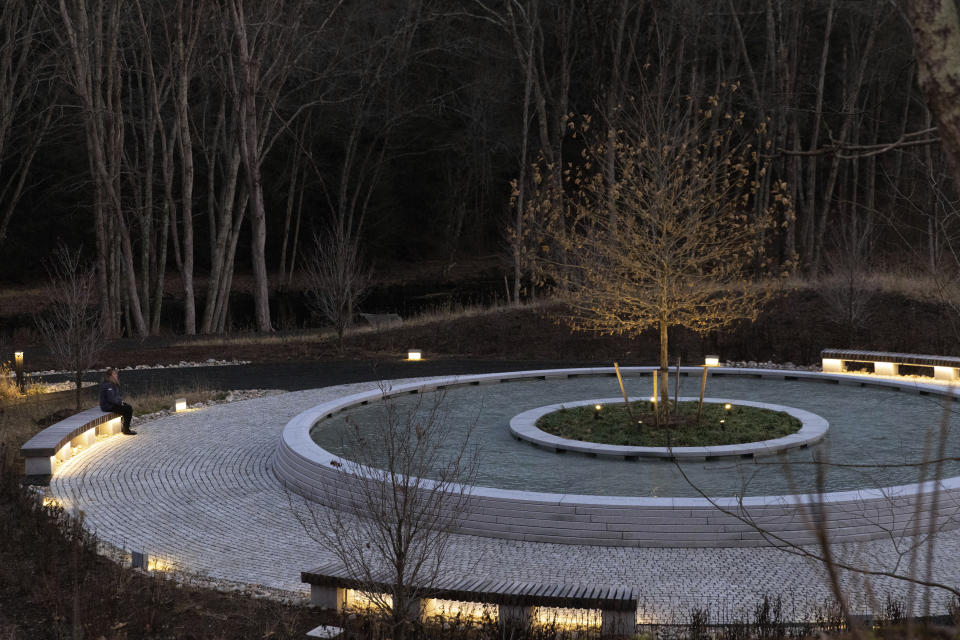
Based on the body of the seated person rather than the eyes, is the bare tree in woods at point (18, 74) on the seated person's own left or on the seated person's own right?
on the seated person's own left

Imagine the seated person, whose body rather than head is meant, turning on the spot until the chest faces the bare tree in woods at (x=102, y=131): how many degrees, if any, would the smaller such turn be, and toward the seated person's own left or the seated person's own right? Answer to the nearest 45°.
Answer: approximately 90° to the seated person's own left

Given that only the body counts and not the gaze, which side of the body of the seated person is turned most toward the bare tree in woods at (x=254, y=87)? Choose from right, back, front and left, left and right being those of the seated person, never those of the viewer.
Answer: left

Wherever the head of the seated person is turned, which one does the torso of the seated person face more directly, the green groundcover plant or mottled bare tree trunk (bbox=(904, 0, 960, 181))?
the green groundcover plant

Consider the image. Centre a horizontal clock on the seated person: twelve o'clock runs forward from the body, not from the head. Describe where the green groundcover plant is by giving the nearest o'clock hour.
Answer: The green groundcover plant is roughly at 1 o'clock from the seated person.

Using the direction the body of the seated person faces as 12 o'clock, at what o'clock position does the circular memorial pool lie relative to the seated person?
The circular memorial pool is roughly at 1 o'clock from the seated person.

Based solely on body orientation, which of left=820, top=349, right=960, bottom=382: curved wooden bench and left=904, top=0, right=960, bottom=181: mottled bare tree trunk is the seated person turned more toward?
the curved wooden bench

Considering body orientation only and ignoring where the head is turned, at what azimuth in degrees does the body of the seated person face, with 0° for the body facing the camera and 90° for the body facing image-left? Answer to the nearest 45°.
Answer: approximately 270°

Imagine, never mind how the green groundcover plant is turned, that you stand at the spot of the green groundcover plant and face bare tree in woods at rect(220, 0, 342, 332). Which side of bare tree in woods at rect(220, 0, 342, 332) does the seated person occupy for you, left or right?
left
